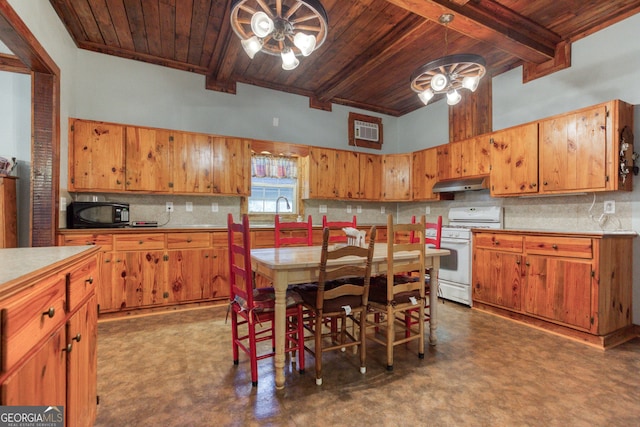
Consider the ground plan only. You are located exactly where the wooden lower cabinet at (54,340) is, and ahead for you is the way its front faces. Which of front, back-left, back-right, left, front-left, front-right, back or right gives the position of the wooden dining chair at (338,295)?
front-left

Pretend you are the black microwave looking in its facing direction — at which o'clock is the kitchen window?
The kitchen window is roughly at 9 o'clock from the black microwave.

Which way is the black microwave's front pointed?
toward the camera

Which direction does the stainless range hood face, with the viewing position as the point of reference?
facing the viewer and to the left of the viewer

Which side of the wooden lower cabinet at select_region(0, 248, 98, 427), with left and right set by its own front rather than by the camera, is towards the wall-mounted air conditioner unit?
left

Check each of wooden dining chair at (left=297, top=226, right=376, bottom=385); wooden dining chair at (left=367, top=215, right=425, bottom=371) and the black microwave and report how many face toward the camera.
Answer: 1

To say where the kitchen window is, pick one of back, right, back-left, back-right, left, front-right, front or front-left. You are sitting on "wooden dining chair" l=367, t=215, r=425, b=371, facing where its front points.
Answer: front

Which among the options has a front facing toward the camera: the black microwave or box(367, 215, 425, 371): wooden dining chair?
the black microwave

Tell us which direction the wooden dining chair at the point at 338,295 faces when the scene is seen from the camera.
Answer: facing away from the viewer and to the left of the viewer

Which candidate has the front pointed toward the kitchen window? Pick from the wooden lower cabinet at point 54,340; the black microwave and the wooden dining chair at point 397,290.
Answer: the wooden dining chair

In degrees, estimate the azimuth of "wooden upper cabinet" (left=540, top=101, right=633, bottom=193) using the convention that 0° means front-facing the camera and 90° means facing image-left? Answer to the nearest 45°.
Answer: approximately 45°

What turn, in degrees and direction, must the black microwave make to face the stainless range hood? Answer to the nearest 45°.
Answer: approximately 45° to its left

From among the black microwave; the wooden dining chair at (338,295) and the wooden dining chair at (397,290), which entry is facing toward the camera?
the black microwave

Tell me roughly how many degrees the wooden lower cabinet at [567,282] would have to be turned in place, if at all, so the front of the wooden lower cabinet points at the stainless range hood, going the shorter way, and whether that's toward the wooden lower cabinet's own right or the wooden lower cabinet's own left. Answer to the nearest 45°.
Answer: approximately 90° to the wooden lower cabinet's own right

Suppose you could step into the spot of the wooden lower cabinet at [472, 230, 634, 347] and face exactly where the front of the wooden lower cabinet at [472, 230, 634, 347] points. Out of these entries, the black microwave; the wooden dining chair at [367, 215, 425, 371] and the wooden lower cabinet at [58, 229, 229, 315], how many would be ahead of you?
3

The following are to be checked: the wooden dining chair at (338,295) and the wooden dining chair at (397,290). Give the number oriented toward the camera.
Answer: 0

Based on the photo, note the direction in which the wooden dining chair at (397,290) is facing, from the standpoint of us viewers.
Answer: facing away from the viewer and to the left of the viewer

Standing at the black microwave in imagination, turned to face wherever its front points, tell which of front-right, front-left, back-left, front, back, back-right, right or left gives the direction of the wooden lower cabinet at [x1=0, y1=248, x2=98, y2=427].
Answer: front

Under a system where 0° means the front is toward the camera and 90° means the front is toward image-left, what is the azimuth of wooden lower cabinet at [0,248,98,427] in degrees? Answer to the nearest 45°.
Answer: approximately 315°
